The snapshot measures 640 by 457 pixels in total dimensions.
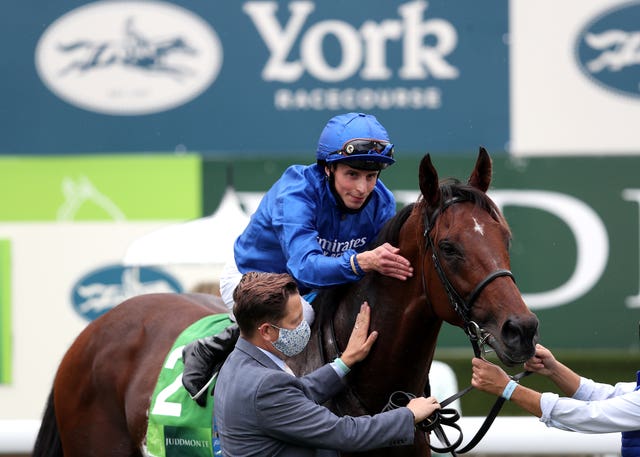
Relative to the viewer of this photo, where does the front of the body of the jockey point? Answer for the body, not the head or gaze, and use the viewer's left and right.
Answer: facing the viewer and to the right of the viewer

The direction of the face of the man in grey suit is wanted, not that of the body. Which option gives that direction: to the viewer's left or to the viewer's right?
to the viewer's right

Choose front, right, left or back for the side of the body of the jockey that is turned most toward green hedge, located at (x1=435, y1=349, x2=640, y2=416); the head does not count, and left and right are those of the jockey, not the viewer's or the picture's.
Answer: left

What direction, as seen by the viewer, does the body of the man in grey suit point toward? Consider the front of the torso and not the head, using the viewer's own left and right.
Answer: facing to the right of the viewer

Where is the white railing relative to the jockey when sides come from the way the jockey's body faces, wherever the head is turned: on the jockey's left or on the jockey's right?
on the jockey's left
